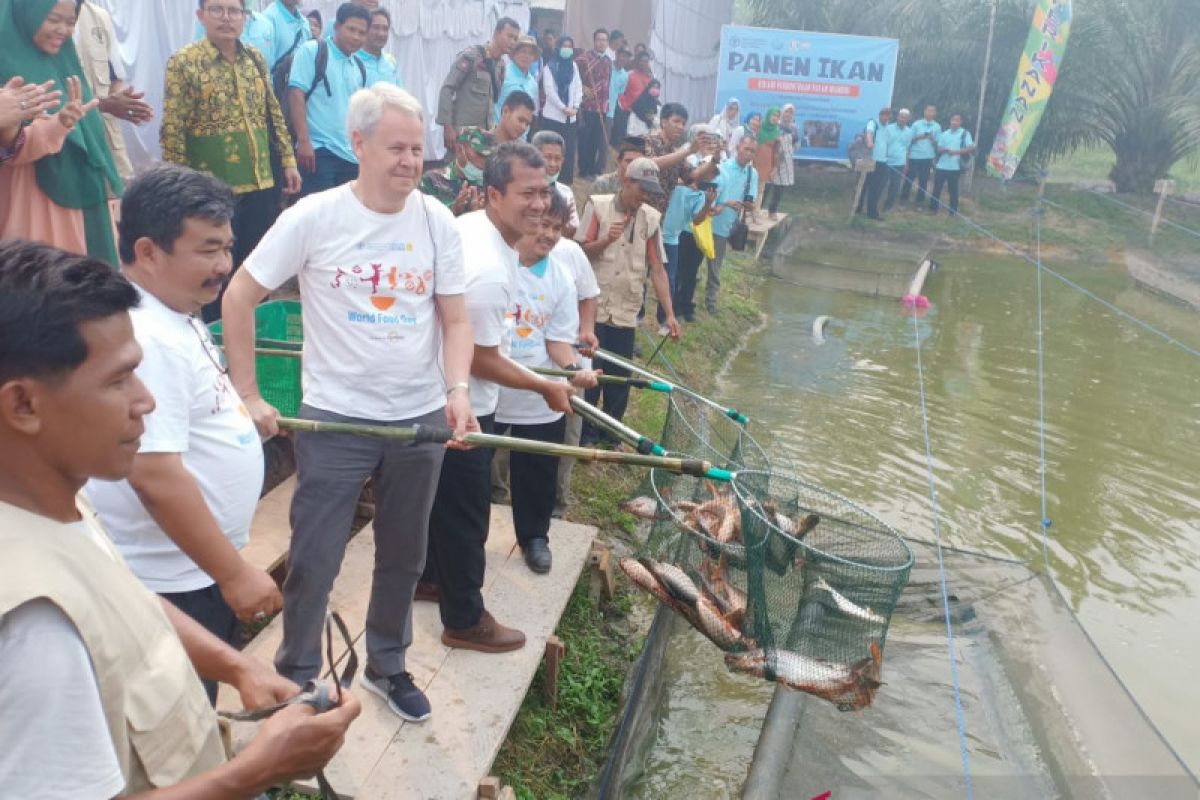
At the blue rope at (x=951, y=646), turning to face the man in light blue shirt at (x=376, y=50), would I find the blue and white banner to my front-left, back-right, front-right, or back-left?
front-right

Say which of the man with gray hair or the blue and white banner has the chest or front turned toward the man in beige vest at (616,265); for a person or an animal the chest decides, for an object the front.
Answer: the blue and white banner

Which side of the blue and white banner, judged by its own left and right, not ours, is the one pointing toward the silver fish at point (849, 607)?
front

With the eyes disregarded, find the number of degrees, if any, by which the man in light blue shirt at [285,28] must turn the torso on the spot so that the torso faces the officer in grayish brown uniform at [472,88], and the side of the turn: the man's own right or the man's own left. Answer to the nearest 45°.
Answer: approximately 90° to the man's own left

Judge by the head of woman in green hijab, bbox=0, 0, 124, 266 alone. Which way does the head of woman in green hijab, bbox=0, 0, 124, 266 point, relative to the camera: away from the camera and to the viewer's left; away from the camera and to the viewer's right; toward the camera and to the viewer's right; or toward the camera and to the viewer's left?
toward the camera and to the viewer's right

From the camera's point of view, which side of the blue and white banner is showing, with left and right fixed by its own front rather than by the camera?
front

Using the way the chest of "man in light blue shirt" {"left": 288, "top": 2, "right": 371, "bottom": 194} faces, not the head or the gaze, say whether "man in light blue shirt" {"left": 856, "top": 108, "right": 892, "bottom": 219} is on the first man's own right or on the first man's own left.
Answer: on the first man's own left

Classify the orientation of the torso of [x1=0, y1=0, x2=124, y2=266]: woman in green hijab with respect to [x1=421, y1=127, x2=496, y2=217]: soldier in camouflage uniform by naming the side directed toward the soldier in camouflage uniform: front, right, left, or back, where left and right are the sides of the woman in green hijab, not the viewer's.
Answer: left

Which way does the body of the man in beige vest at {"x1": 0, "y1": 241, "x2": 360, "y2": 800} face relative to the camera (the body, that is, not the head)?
to the viewer's right

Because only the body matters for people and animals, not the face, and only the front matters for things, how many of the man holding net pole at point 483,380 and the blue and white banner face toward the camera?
1

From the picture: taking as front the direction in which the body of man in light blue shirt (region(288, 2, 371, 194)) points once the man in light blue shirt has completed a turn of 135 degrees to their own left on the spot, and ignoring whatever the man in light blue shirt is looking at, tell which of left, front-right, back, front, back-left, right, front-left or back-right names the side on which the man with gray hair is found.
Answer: back

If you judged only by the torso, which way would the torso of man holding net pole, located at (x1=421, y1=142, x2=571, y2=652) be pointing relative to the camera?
to the viewer's right

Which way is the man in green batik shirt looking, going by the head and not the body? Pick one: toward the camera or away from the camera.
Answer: toward the camera

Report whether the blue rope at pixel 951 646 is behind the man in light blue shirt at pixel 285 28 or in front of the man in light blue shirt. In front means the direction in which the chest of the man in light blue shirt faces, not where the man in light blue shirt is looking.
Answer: in front

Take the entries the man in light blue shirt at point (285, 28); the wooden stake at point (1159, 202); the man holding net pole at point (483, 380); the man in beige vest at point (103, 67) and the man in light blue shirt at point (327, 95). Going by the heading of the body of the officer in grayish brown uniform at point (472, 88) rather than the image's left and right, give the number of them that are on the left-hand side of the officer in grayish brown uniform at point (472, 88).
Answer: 1

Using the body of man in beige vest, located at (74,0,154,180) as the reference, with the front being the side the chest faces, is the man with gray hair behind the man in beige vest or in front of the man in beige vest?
in front

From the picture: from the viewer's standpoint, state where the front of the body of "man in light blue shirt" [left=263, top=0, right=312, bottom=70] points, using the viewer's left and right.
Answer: facing the viewer and to the right of the viewer

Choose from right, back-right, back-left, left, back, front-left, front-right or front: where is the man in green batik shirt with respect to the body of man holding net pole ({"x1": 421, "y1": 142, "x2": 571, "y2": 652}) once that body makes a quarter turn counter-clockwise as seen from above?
front-left

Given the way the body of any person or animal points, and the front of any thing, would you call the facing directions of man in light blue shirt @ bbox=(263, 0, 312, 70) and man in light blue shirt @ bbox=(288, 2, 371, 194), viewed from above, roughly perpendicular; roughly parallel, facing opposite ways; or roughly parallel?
roughly parallel
